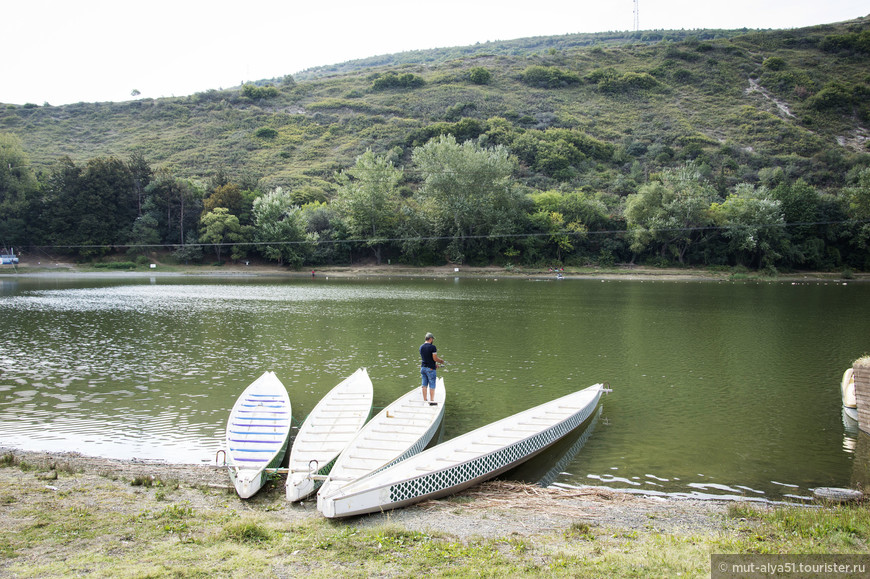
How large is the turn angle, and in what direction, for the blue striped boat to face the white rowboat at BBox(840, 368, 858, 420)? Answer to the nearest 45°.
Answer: approximately 90° to its right

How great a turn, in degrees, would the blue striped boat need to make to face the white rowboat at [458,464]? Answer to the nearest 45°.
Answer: approximately 135° to its right

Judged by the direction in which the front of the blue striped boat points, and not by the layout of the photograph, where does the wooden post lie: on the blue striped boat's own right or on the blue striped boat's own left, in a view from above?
on the blue striped boat's own right

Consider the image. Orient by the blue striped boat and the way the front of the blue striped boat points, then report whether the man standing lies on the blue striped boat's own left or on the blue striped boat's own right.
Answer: on the blue striped boat's own right

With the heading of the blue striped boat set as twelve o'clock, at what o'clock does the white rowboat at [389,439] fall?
The white rowboat is roughly at 4 o'clock from the blue striped boat.

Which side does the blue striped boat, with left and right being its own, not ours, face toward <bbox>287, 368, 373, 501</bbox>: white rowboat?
right

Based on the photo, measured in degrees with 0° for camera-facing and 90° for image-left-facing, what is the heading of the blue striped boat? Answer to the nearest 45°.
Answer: approximately 180°
